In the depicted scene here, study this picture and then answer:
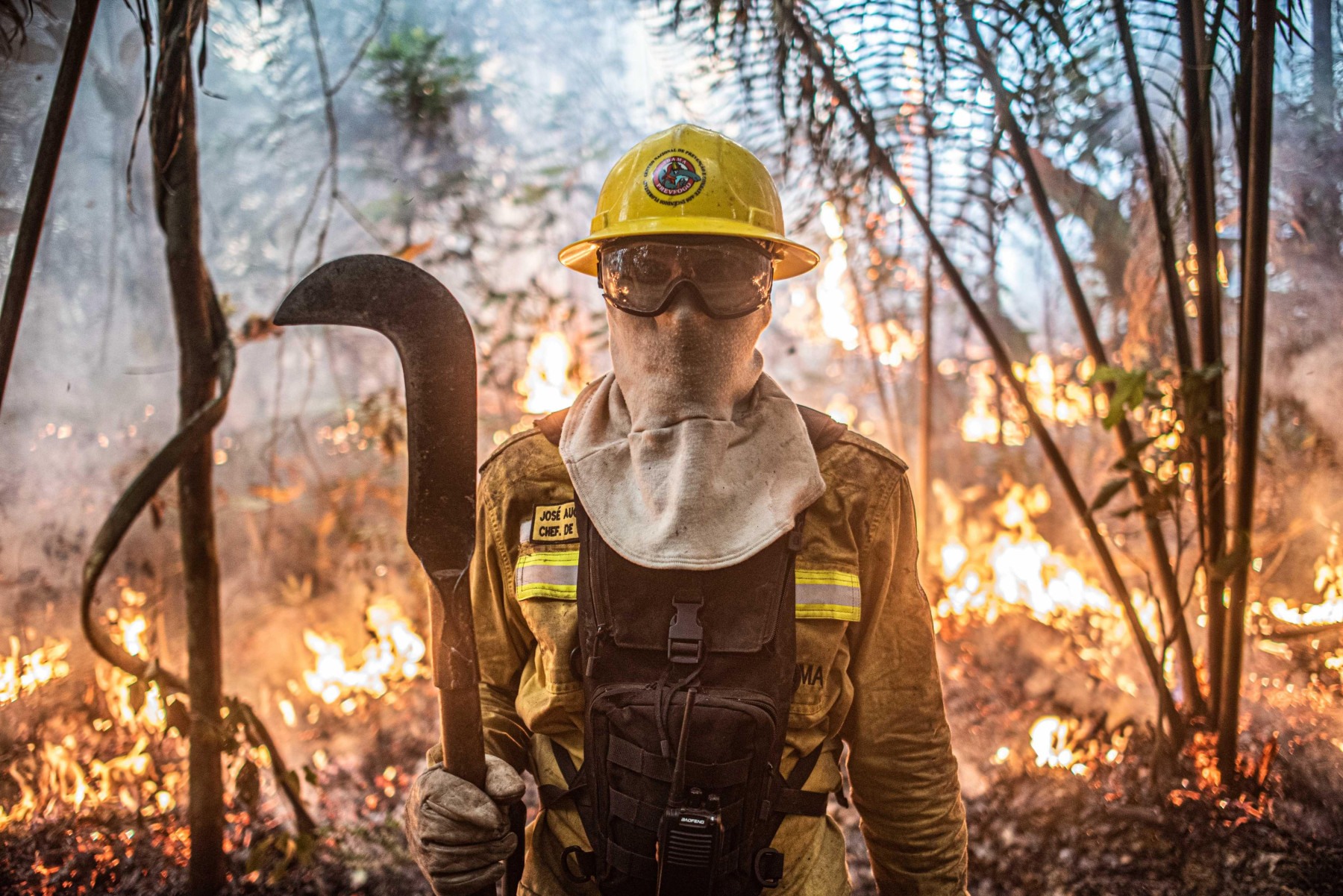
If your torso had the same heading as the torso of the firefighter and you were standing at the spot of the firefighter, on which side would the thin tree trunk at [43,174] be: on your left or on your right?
on your right

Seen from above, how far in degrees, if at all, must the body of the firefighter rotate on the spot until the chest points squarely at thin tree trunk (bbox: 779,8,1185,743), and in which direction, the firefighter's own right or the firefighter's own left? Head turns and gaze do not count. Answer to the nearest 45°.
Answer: approximately 135° to the firefighter's own left

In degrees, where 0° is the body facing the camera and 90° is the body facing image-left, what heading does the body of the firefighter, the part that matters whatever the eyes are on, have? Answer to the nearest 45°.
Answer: approximately 0°
